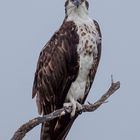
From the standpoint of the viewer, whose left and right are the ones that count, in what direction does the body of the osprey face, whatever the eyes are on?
facing the viewer and to the right of the viewer
